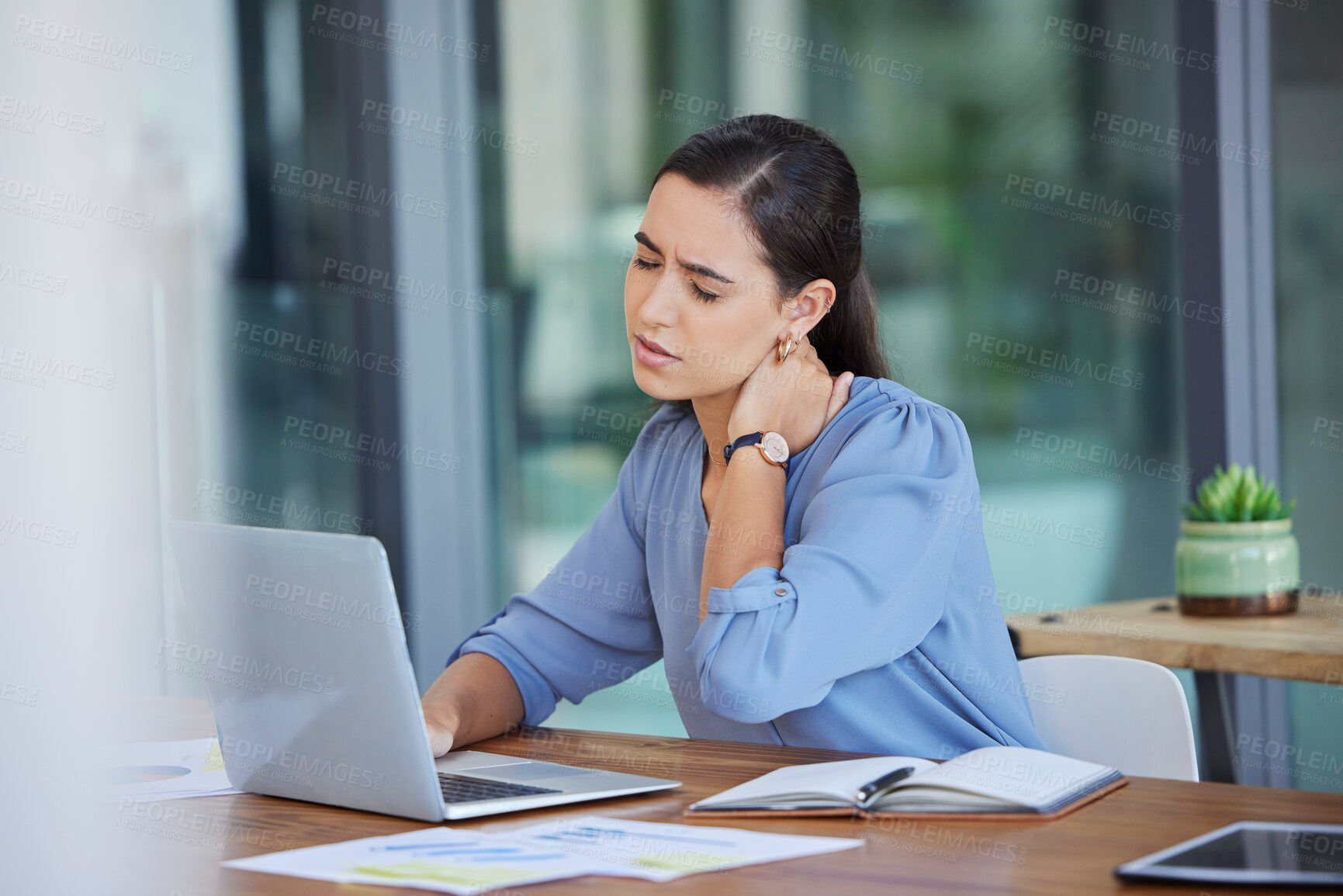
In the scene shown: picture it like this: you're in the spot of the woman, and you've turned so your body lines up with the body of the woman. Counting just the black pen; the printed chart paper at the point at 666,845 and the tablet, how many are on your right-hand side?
0

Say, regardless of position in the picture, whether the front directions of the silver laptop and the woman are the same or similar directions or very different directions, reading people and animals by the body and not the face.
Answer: very different directions

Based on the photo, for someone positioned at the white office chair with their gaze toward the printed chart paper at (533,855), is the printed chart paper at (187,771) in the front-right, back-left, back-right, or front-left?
front-right

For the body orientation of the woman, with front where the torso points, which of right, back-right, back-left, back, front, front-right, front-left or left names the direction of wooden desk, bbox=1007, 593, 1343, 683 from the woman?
back

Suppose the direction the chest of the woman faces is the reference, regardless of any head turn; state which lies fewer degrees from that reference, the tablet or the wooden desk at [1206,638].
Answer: the tablet

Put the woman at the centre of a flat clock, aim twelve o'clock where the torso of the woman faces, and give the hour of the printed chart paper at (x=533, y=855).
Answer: The printed chart paper is roughly at 11 o'clock from the woman.

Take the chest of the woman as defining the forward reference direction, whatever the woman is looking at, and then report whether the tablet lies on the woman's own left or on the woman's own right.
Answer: on the woman's own left

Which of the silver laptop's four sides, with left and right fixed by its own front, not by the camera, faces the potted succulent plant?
front

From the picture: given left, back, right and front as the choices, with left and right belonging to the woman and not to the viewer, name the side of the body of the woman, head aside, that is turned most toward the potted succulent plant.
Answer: back

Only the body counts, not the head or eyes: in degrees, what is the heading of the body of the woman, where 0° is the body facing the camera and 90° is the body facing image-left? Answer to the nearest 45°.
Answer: approximately 45°

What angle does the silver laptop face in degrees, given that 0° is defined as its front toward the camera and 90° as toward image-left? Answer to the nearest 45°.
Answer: approximately 225°

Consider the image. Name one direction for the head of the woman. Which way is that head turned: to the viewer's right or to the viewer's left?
to the viewer's left
